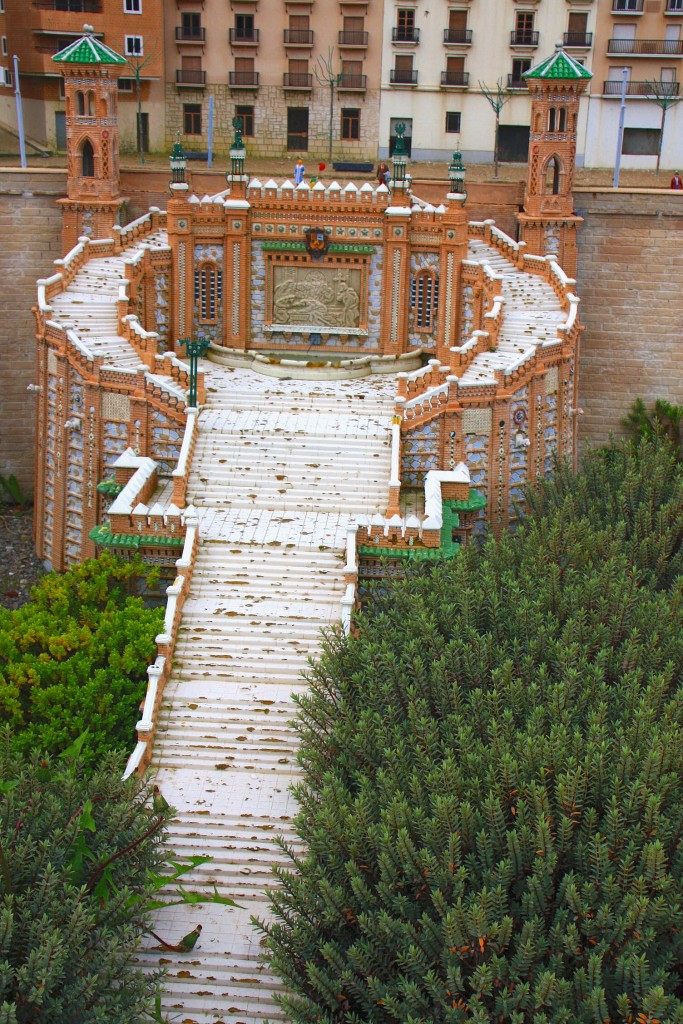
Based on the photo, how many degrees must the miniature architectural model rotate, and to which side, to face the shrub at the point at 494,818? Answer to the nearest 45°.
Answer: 0° — it already faces it

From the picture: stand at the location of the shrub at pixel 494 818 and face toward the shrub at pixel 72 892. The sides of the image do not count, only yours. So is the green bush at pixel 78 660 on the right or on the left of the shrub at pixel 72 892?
right

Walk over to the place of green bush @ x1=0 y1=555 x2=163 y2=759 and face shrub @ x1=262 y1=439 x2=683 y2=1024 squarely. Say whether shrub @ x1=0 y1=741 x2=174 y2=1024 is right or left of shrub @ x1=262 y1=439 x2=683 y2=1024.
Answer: right

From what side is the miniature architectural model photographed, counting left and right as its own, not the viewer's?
front

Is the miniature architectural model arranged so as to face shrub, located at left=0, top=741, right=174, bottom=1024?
yes
